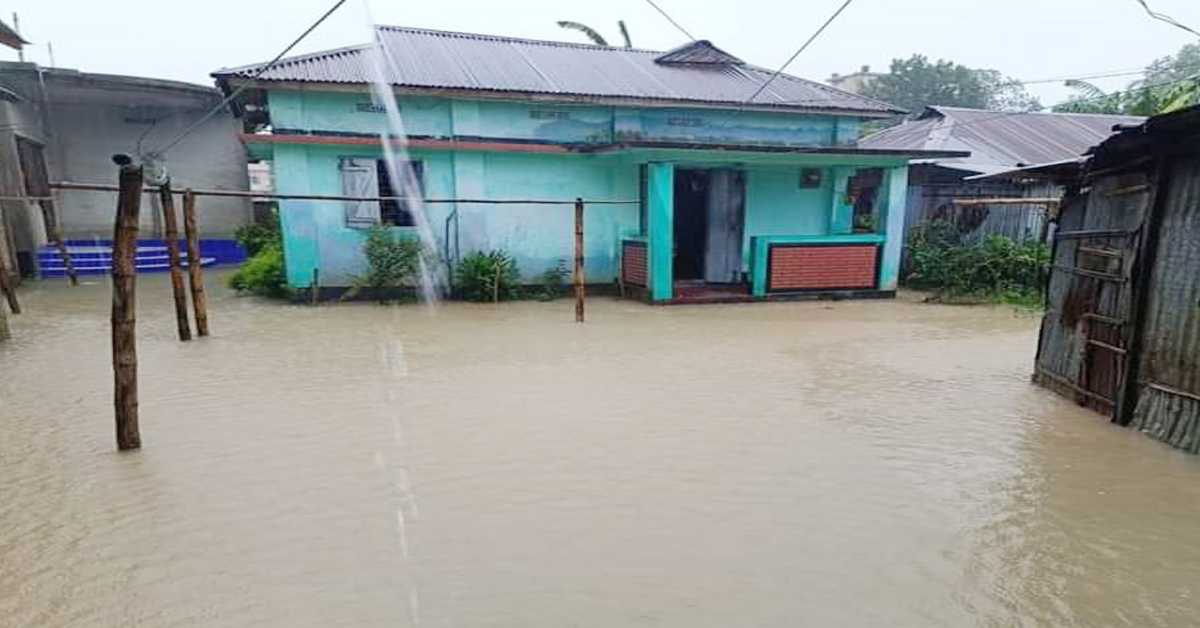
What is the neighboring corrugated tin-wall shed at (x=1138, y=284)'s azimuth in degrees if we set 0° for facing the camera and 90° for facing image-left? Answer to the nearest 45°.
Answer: approximately 45°

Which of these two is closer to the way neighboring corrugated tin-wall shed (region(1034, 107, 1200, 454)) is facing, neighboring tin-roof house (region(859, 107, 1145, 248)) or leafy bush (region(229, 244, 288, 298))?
the leafy bush

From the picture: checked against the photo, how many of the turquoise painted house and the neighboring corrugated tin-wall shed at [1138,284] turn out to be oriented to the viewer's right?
0

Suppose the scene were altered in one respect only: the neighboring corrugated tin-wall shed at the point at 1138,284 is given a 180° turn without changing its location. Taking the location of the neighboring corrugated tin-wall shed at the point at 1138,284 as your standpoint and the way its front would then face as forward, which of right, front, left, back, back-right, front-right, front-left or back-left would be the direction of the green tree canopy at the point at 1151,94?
front-left

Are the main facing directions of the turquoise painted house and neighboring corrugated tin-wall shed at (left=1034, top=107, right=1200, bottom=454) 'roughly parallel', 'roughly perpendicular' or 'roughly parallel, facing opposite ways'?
roughly perpendicular

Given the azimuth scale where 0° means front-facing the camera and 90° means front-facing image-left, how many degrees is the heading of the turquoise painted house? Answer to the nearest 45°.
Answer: approximately 0°

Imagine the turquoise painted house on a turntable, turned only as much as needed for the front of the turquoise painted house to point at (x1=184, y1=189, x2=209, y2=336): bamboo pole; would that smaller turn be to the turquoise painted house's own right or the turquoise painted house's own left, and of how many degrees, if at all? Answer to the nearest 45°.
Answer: approximately 45° to the turquoise painted house's own right

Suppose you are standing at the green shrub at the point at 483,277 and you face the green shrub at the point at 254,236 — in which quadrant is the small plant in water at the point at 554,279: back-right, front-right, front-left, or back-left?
back-right

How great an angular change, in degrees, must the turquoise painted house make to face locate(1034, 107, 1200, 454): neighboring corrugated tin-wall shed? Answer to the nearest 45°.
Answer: approximately 45° to its left

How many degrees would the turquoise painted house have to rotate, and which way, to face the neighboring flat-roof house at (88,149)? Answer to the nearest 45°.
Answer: approximately 90° to its right

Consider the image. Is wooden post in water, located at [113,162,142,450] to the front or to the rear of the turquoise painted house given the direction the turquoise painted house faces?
to the front
